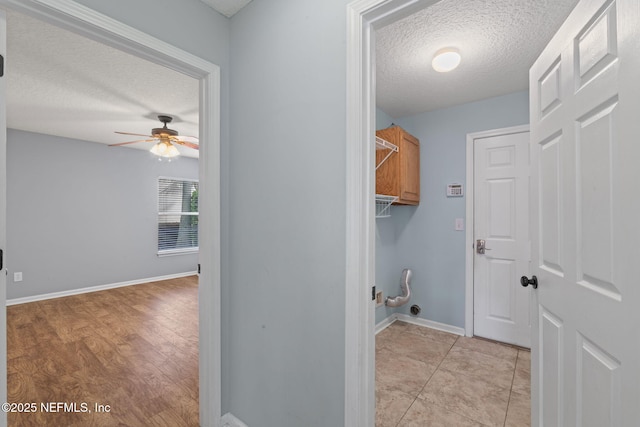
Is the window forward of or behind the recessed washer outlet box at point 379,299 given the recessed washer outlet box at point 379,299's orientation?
behind

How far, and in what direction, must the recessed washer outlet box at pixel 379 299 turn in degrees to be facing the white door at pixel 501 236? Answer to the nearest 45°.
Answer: approximately 45° to its left

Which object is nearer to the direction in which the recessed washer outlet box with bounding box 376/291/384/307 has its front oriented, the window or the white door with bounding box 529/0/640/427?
the white door

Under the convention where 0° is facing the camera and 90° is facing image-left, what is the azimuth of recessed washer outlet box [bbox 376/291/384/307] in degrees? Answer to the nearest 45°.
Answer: approximately 315°
